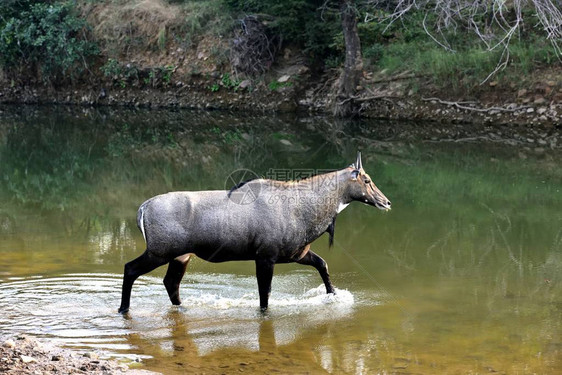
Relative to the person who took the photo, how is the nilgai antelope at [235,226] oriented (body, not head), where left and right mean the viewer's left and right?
facing to the right of the viewer

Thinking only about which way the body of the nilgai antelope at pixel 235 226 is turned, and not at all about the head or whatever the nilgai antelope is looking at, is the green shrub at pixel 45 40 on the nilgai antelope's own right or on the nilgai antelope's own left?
on the nilgai antelope's own left
